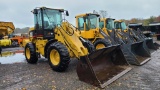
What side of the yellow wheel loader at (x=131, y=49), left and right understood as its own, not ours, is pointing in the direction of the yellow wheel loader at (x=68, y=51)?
right

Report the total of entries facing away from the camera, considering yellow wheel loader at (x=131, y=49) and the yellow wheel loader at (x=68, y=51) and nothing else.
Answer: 0

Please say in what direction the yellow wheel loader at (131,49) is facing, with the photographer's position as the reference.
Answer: facing the viewer and to the right of the viewer

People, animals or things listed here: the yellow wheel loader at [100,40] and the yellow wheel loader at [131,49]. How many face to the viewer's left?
0

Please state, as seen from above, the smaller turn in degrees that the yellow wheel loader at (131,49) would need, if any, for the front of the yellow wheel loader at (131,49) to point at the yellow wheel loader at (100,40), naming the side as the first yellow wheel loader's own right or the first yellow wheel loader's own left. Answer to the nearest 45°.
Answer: approximately 135° to the first yellow wheel loader's own right

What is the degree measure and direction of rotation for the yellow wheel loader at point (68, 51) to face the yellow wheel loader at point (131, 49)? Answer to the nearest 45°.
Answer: approximately 90° to its left
